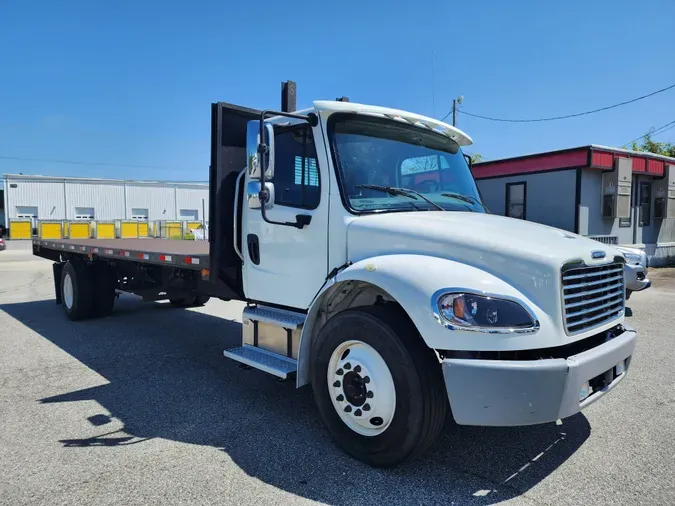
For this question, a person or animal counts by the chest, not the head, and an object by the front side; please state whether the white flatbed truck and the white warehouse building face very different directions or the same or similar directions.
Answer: same or similar directions

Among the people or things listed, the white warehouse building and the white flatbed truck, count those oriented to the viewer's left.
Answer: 0

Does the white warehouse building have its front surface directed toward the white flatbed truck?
yes

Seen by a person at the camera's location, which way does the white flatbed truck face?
facing the viewer and to the right of the viewer

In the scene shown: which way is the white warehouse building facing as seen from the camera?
toward the camera

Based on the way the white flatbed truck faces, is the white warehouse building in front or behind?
behind
